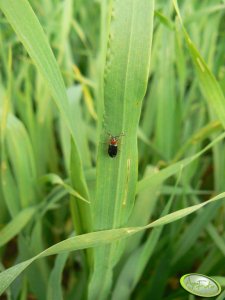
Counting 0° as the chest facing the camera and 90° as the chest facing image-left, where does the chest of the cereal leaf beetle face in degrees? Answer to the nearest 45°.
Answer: approximately 180°
